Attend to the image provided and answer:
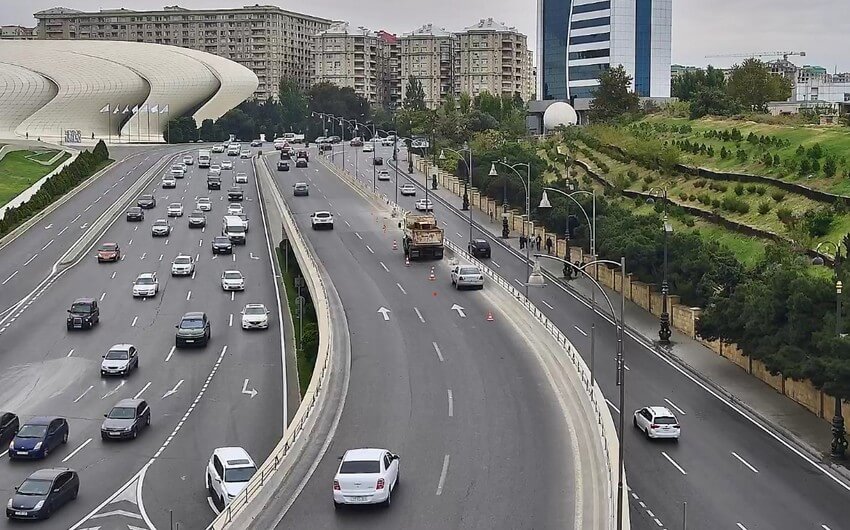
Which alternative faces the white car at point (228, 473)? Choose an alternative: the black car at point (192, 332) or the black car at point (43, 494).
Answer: the black car at point (192, 332)

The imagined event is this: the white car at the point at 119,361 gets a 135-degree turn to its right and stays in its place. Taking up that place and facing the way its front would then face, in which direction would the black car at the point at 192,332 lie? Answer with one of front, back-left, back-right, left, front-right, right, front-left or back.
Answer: front-right

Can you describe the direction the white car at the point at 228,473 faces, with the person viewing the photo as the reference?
facing the viewer and to the right of the viewer

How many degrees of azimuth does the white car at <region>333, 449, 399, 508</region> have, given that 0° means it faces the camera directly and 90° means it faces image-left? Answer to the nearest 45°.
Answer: approximately 180°

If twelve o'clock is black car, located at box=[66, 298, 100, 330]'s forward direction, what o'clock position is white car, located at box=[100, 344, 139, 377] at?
The white car is roughly at 10 o'clock from the black car.

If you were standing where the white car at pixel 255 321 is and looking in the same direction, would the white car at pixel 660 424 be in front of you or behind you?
in front

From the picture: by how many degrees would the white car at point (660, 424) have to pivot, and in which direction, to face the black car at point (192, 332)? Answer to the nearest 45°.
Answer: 0° — it already faces it

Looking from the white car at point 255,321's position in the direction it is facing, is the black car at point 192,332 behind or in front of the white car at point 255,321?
in front

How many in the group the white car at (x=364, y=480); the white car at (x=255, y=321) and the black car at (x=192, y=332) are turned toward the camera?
2
